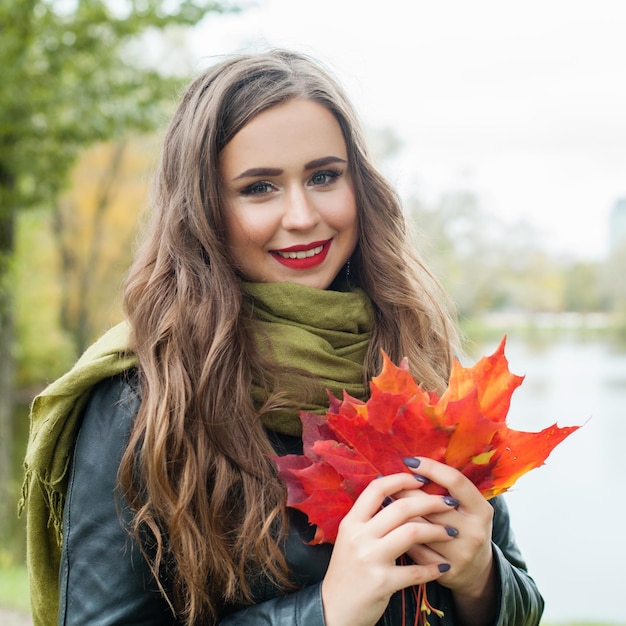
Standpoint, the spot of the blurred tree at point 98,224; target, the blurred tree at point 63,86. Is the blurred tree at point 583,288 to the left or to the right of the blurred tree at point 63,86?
left

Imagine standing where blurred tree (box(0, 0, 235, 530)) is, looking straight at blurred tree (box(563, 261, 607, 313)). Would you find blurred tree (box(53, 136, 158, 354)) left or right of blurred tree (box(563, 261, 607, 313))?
left

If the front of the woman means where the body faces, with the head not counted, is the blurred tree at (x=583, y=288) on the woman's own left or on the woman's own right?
on the woman's own left

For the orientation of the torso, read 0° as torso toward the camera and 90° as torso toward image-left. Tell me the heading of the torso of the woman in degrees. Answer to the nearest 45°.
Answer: approximately 315°

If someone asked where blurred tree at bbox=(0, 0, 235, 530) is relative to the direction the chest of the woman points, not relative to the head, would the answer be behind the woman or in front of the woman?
behind

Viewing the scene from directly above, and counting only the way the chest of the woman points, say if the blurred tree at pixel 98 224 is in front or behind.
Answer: behind
